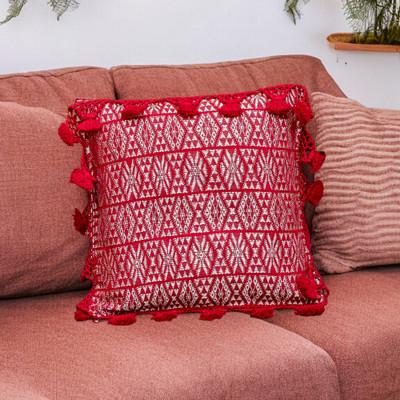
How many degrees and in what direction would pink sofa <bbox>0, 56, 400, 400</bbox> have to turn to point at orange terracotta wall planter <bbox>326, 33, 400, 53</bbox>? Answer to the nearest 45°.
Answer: approximately 135° to its left

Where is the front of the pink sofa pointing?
toward the camera

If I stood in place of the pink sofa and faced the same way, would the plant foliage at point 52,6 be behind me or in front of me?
behind

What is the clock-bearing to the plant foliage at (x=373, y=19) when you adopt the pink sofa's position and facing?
The plant foliage is roughly at 7 o'clock from the pink sofa.
